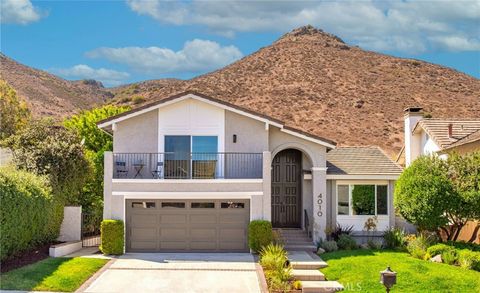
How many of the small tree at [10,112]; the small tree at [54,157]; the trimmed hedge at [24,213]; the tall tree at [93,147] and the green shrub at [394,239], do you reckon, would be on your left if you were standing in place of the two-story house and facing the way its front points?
1

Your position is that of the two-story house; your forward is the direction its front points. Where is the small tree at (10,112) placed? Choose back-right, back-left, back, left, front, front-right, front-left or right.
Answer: back-right

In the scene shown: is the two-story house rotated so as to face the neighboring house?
no

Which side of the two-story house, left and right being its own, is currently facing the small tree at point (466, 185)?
left

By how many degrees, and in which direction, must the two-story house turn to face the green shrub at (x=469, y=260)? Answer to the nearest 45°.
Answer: approximately 45° to its left

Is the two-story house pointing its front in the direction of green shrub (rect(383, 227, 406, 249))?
no

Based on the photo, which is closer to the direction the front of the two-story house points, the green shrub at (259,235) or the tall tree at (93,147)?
the green shrub

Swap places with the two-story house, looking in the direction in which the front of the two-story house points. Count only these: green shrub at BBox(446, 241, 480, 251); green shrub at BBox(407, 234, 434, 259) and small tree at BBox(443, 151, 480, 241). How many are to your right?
0

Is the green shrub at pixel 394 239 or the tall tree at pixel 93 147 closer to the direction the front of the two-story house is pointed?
the green shrub

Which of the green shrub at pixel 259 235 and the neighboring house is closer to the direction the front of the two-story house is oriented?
the green shrub

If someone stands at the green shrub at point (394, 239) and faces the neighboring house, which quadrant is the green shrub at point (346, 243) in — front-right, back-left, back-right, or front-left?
back-left

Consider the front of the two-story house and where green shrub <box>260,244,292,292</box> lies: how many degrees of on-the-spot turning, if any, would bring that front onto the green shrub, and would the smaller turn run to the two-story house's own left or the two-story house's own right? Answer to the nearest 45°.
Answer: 0° — it already faces it

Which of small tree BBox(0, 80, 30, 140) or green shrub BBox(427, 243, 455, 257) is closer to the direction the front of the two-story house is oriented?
the green shrub

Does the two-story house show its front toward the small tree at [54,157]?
no

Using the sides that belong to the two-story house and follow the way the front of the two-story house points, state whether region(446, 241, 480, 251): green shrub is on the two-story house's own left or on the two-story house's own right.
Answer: on the two-story house's own left

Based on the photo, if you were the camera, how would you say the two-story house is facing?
facing the viewer
